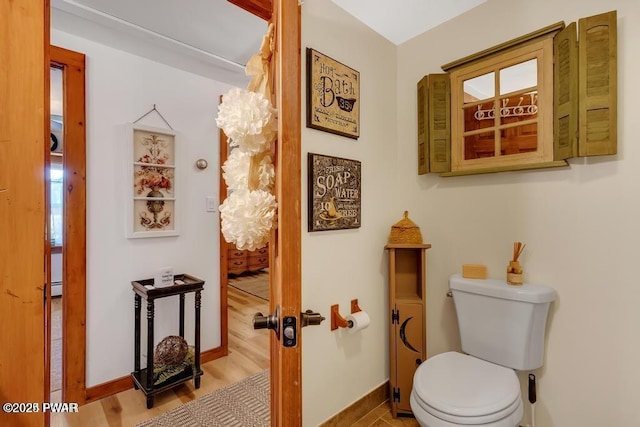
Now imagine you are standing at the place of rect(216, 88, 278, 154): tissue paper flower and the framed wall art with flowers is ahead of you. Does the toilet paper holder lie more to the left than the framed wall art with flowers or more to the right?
right

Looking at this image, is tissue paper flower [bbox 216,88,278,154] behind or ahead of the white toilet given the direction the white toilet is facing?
ahead

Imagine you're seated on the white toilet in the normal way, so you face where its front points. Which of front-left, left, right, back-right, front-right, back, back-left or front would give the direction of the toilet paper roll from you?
front-right

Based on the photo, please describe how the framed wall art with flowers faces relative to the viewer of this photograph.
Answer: facing the viewer and to the right of the viewer

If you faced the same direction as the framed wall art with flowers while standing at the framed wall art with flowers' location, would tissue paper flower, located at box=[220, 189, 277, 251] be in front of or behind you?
in front

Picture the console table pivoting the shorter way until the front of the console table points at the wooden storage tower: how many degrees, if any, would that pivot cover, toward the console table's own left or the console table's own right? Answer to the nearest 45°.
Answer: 0° — it already faces it

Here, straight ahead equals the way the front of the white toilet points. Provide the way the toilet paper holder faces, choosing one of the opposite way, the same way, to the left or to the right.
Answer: to the left
